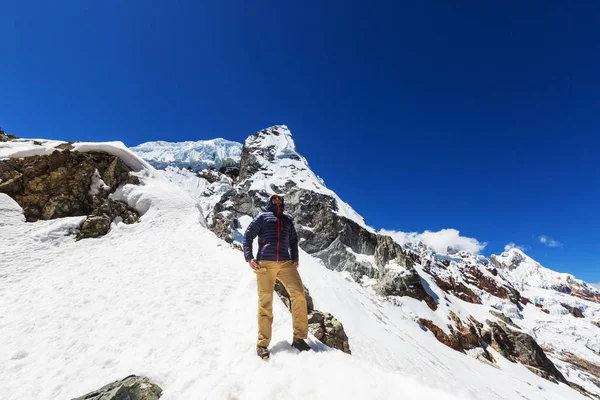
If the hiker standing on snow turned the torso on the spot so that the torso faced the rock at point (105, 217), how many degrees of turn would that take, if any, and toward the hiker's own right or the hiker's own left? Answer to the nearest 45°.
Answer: approximately 135° to the hiker's own right

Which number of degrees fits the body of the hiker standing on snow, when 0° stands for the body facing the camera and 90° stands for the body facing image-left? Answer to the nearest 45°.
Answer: approximately 0°

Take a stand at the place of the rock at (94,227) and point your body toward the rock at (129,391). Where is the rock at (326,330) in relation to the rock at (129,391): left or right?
left

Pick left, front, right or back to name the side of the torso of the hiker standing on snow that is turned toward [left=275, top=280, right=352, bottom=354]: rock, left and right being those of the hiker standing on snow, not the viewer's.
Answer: left

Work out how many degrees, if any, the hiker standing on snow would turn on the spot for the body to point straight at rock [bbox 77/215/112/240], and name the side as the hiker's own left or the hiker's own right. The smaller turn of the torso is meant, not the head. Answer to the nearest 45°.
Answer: approximately 135° to the hiker's own right
